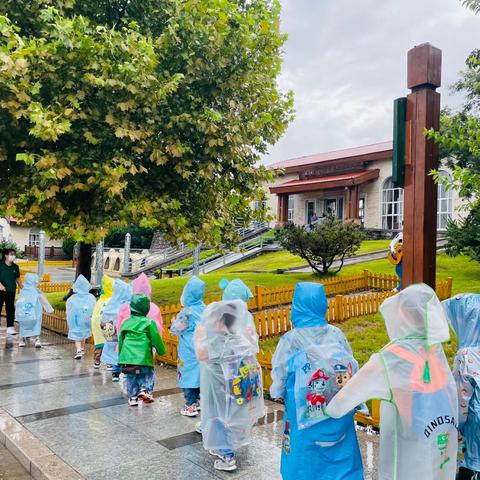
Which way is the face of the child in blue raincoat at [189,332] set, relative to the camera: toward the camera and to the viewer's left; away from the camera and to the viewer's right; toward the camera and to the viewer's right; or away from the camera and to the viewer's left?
away from the camera and to the viewer's left

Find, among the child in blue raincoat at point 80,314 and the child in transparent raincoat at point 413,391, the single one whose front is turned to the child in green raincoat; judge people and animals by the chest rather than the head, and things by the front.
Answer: the child in transparent raincoat

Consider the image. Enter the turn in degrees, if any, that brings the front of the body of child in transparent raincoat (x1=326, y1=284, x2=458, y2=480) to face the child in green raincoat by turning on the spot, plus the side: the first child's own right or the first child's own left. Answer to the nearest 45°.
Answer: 0° — they already face them

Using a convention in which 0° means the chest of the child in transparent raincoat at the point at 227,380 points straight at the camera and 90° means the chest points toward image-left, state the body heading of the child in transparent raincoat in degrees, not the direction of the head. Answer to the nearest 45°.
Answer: approximately 135°

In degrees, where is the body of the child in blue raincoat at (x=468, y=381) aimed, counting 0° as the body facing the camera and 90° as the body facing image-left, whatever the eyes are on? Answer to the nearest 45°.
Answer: approximately 135°

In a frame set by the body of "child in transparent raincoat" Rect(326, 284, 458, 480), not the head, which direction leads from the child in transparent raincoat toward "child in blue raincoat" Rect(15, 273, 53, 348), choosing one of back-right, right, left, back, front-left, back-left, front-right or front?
front

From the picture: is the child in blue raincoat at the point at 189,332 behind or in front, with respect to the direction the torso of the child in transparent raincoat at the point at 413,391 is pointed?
in front

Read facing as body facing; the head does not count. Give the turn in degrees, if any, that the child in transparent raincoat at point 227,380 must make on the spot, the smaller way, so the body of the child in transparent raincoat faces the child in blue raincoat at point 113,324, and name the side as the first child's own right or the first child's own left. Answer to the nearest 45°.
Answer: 0° — they already face them

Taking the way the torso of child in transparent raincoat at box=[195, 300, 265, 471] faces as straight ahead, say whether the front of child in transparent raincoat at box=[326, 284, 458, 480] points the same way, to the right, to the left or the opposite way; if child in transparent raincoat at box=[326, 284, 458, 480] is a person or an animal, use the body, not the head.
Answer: the same way
